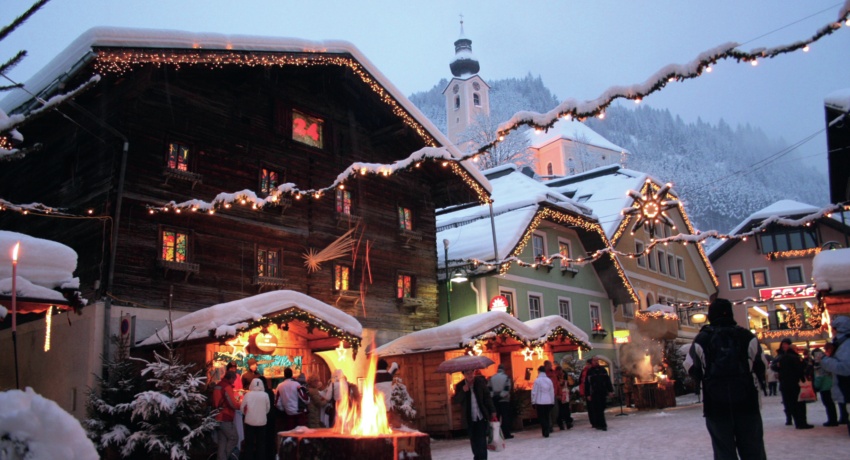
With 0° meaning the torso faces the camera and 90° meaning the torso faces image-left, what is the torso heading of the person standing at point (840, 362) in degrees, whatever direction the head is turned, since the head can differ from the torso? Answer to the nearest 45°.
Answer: approximately 90°

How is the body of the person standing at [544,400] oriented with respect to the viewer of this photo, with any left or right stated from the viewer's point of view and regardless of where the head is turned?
facing away from the viewer

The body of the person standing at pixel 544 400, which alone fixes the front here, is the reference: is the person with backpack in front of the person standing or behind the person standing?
behind

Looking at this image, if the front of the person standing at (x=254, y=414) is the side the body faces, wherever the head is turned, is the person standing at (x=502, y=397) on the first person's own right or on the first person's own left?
on the first person's own right

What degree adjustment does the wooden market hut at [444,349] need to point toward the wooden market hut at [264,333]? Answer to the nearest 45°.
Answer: approximately 90° to its right

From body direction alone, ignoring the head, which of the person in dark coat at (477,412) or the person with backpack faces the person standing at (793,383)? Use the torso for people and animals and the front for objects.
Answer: the person with backpack

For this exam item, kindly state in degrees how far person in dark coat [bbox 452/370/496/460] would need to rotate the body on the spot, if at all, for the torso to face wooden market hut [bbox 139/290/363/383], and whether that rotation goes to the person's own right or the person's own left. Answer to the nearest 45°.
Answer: approximately 135° to the person's own right

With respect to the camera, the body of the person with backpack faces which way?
away from the camera

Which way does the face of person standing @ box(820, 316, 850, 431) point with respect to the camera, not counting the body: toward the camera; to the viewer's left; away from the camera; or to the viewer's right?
to the viewer's left

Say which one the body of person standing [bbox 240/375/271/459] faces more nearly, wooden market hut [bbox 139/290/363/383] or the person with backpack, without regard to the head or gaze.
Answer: the wooden market hut

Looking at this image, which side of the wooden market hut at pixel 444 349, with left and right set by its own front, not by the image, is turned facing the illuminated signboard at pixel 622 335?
left

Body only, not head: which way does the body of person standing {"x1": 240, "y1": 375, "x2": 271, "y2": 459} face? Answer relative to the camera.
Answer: away from the camera
